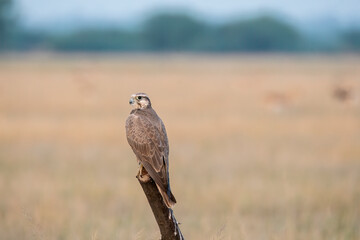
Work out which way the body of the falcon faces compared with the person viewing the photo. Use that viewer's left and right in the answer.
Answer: facing away from the viewer and to the left of the viewer
